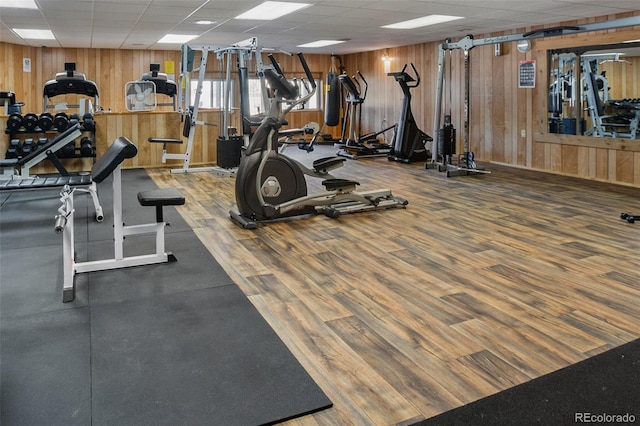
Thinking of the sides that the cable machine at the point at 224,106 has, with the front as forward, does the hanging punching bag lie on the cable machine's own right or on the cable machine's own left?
on the cable machine's own right

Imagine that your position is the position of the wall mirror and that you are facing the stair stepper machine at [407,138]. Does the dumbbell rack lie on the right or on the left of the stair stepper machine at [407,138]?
left

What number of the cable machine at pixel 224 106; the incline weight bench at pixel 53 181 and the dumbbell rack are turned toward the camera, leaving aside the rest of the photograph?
1

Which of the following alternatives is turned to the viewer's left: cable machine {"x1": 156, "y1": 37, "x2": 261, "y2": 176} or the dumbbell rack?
the cable machine

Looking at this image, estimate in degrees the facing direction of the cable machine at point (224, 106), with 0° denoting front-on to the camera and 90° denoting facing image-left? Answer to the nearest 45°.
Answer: approximately 90°

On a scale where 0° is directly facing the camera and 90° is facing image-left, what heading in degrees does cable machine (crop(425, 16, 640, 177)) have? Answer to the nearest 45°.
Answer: approximately 45°

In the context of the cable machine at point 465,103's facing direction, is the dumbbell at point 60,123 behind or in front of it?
in front
